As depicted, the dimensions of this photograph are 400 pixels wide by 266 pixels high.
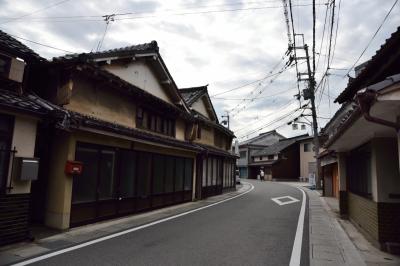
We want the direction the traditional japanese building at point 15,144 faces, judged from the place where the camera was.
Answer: facing the viewer and to the right of the viewer

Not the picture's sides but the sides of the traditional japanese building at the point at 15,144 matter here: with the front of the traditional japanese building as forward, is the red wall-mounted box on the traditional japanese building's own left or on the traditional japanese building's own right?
on the traditional japanese building's own left

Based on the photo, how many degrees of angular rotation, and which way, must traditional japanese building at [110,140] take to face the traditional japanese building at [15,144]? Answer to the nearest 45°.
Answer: approximately 90° to its right

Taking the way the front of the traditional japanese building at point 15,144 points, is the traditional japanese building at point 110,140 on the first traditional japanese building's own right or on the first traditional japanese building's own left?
on the first traditional japanese building's own left

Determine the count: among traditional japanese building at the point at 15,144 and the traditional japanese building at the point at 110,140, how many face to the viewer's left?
0
